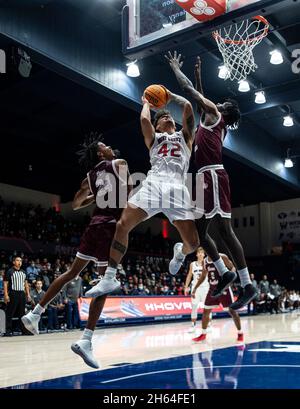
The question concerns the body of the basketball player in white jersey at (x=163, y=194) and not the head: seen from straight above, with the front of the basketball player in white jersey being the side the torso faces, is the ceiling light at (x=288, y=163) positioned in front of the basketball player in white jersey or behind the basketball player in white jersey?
behind

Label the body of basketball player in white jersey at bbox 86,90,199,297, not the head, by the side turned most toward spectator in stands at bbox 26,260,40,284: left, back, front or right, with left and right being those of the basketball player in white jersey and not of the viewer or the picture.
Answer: back

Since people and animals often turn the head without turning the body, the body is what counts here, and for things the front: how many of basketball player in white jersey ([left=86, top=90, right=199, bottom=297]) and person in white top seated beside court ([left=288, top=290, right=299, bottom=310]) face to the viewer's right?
0

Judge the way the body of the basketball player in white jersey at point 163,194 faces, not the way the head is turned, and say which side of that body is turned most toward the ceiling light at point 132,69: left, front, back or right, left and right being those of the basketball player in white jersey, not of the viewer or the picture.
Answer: back

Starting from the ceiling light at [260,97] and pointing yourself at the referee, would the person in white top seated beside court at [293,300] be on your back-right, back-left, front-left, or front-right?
back-right

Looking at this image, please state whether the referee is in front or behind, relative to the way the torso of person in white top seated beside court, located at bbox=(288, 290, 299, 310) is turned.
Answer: in front

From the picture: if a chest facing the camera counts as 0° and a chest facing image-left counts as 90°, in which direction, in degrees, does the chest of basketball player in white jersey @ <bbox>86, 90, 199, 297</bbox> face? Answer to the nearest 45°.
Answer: approximately 0°

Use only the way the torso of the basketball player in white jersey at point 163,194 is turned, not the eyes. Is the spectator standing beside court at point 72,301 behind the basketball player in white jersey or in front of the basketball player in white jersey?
behind
